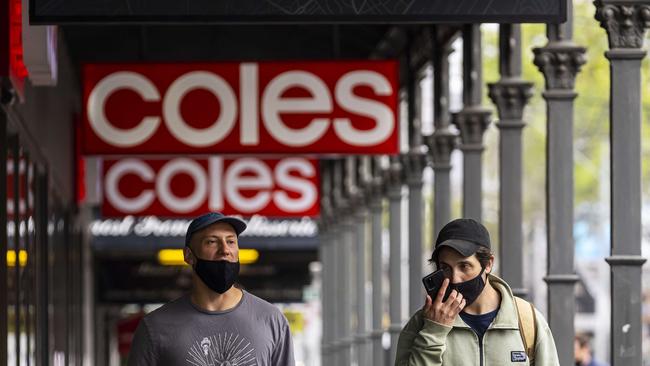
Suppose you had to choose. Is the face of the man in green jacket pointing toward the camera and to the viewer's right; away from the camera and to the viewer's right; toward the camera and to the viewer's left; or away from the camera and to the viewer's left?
toward the camera and to the viewer's left

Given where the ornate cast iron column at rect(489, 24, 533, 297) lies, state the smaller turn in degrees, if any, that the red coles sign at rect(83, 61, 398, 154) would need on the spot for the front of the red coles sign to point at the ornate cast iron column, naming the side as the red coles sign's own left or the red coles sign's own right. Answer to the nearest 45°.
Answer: approximately 45° to the red coles sign's own left

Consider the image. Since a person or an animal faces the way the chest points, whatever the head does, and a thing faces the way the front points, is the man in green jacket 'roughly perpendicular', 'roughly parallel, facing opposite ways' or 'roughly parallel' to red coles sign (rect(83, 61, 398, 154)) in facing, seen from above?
roughly parallel

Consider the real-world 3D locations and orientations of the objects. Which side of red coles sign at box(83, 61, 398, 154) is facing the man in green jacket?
front

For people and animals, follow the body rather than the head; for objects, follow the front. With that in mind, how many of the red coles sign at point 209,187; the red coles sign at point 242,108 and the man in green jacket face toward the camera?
3

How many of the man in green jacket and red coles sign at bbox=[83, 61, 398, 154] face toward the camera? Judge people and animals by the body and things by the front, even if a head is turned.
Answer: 2

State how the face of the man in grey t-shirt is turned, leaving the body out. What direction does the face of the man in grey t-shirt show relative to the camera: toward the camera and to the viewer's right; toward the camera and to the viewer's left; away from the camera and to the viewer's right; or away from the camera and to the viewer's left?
toward the camera and to the viewer's right

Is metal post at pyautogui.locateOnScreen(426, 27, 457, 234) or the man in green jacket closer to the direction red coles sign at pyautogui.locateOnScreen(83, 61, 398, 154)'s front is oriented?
the man in green jacket

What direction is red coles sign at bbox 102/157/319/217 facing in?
toward the camera

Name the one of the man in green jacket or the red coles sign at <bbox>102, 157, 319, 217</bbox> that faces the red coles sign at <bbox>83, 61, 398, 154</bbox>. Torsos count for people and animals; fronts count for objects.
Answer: the red coles sign at <bbox>102, 157, 319, 217</bbox>

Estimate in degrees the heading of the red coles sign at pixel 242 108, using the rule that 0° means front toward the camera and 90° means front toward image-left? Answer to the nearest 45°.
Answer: approximately 0°

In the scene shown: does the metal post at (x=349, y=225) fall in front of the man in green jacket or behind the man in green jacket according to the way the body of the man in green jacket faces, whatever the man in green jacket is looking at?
behind

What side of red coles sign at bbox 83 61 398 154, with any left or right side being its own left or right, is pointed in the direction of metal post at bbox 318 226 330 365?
back

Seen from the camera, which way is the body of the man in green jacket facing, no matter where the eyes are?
toward the camera

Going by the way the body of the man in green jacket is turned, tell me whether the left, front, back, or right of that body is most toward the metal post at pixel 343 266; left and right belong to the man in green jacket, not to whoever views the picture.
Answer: back

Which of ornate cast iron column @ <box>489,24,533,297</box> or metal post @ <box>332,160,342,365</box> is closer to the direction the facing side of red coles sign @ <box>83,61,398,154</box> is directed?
the ornate cast iron column
